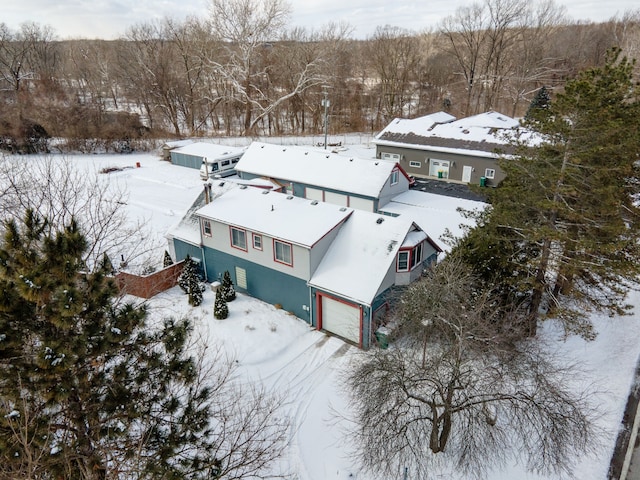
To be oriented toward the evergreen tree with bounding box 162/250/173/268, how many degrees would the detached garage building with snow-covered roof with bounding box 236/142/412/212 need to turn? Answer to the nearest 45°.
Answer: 0° — it already faces it

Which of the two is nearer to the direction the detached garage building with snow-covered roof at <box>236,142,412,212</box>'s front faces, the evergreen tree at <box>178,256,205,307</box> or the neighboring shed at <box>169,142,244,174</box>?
the evergreen tree

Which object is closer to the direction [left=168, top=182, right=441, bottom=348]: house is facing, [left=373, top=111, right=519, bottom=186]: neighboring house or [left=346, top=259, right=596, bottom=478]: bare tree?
the bare tree

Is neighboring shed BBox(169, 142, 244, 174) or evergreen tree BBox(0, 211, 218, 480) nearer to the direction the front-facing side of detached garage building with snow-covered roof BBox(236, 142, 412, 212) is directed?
the evergreen tree

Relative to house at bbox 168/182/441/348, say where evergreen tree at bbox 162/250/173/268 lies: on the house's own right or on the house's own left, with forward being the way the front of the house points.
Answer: on the house's own right

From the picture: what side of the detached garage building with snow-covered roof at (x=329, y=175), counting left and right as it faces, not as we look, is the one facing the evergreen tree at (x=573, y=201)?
left

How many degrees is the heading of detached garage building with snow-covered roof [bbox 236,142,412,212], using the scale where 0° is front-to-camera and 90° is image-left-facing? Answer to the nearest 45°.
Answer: approximately 45°

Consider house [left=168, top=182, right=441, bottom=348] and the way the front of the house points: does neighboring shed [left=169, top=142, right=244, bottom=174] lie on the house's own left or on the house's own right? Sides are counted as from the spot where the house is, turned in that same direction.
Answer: on the house's own right

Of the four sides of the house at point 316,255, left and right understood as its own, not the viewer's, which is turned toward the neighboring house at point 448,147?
back

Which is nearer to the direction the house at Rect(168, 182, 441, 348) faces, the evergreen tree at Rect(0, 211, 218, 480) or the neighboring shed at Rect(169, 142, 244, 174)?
the evergreen tree

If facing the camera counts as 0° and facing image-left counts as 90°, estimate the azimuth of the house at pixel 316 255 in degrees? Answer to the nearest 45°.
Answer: approximately 45°

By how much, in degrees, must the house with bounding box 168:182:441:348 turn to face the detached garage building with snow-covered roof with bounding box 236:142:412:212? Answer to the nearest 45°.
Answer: approximately 135° to its right
